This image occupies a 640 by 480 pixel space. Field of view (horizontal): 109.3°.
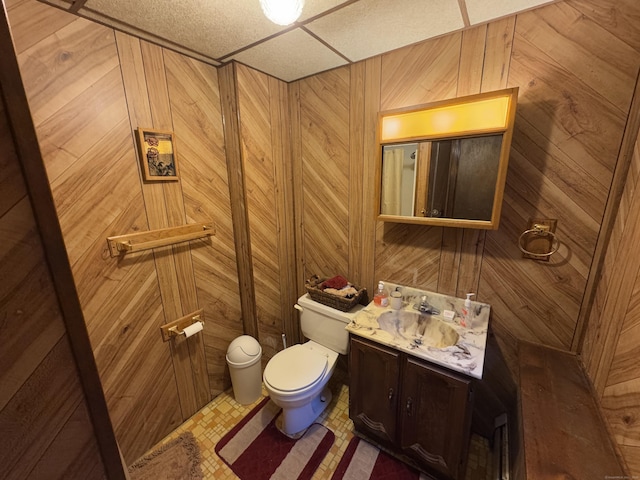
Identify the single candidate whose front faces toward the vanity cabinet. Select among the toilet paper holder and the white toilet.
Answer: the toilet paper holder

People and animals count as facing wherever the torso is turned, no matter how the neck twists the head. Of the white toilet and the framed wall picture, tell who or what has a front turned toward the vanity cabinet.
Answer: the framed wall picture

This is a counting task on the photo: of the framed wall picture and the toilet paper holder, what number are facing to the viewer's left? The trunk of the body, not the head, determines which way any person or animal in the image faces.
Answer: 0

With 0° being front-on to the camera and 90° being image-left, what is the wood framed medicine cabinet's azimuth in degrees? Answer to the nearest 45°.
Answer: approximately 45°

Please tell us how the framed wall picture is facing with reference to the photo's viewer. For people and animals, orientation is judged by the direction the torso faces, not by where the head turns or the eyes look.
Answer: facing the viewer and to the right of the viewer

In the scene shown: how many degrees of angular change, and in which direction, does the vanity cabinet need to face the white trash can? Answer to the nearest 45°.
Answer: approximately 45° to its right

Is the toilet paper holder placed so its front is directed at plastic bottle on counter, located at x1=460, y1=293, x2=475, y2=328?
yes

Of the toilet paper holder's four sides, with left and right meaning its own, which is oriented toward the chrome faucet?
front

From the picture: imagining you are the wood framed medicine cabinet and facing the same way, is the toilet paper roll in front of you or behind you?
in front
